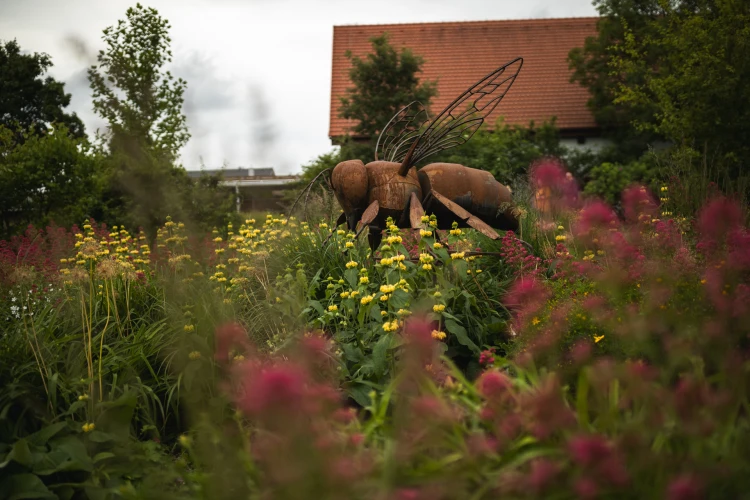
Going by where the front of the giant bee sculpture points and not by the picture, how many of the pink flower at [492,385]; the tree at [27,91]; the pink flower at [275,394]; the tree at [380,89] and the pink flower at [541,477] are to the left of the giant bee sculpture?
3

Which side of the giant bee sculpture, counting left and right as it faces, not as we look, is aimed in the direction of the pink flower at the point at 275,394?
left

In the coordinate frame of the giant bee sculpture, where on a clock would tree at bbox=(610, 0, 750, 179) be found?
The tree is roughly at 4 o'clock from the giant bee sculpture.

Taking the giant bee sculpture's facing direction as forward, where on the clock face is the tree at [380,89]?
The tree is roughly at 3 o'clock from the giant bee sculpture.

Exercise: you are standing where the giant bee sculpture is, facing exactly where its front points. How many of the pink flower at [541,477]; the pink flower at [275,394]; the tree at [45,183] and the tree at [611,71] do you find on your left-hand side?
2

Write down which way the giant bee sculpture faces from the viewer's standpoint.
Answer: facing to the left of the viewer

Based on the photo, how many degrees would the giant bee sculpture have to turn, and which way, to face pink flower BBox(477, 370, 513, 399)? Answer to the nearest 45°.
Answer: approximately 90° to its left

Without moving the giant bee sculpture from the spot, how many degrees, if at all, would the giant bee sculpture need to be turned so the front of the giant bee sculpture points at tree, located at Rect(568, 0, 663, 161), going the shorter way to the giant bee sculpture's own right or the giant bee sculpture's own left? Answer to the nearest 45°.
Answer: approximately 90° to the giant bee sculpture's own right

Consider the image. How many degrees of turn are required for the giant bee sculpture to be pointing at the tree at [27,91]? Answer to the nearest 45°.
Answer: approximately 45° to its right
